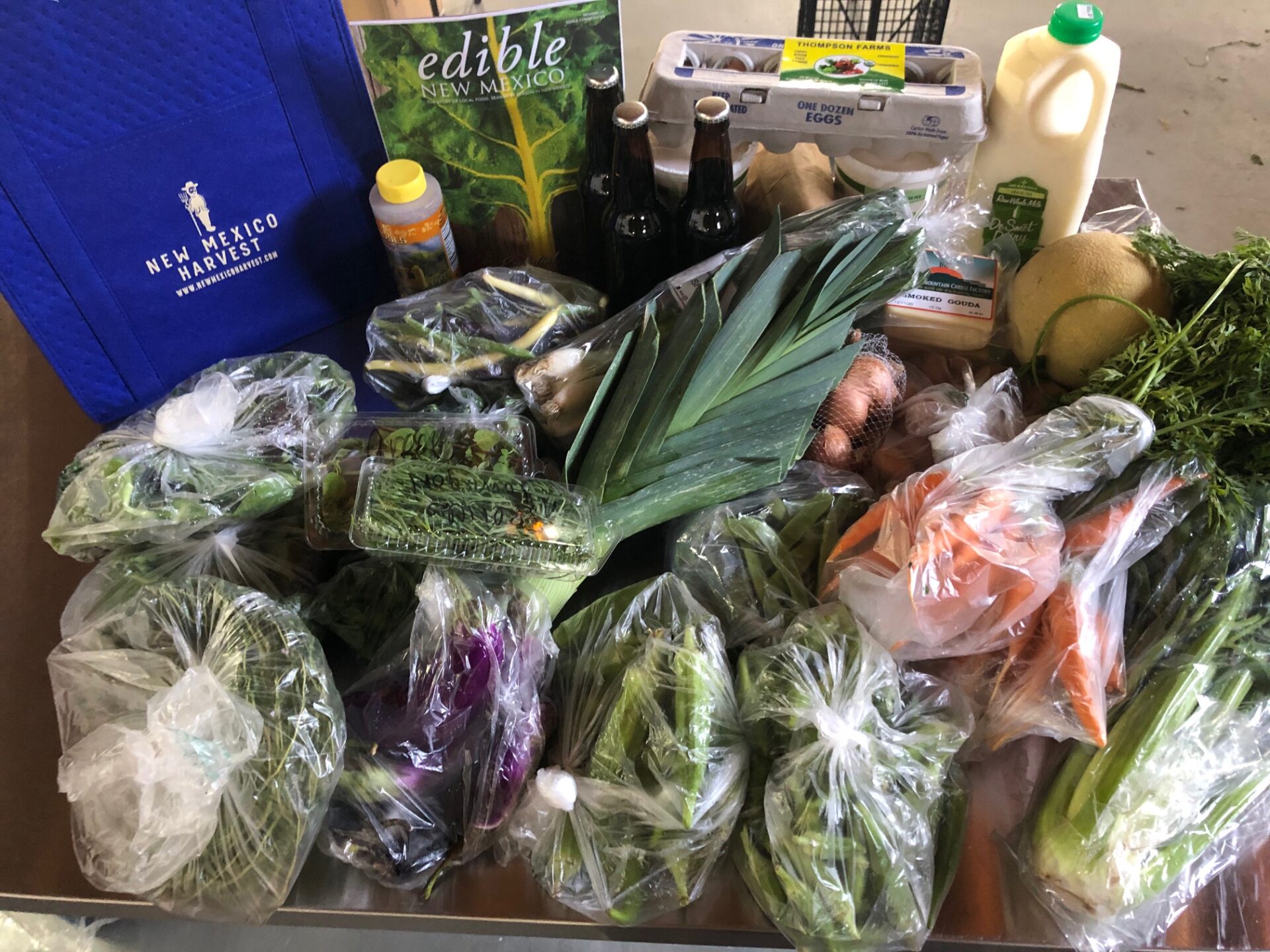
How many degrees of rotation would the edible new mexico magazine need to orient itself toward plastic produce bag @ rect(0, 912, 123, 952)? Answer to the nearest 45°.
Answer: approximately 45° to its right

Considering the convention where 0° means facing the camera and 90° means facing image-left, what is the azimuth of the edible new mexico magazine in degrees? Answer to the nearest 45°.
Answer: approximately 0°

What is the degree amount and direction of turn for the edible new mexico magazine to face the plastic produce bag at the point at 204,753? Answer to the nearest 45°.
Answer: approximately 45° to its right

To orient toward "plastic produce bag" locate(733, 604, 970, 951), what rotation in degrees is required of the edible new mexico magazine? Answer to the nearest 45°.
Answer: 0° — it already faces it

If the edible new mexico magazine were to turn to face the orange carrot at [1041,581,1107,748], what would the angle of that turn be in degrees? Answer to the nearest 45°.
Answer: approximately 45° to its left

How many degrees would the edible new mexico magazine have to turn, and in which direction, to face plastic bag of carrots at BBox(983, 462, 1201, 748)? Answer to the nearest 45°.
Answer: approximately 45° to its left
